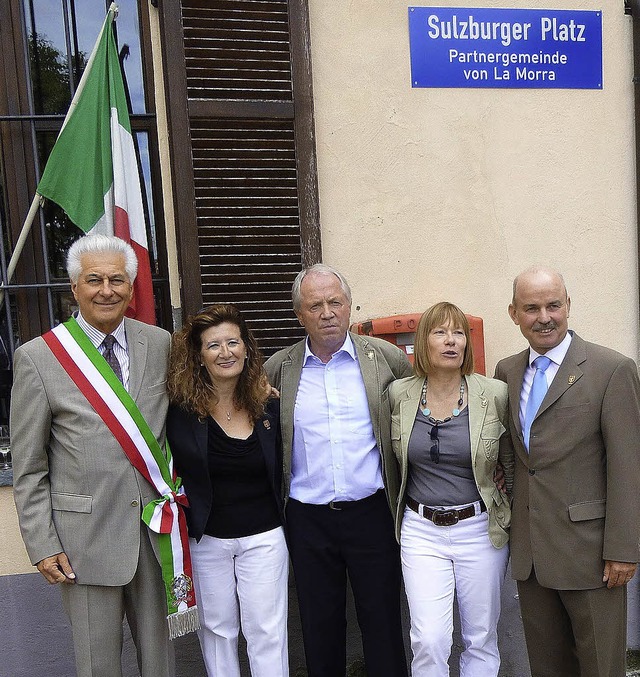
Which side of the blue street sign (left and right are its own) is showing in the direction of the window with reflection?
right

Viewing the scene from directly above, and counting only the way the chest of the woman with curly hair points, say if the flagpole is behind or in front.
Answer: behind

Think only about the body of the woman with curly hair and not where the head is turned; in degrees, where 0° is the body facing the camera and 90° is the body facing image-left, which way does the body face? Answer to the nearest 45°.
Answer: approximately 0°

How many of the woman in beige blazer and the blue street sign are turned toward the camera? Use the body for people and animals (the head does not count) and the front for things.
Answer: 2

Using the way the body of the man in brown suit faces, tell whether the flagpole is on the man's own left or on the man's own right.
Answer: on the man's own right
